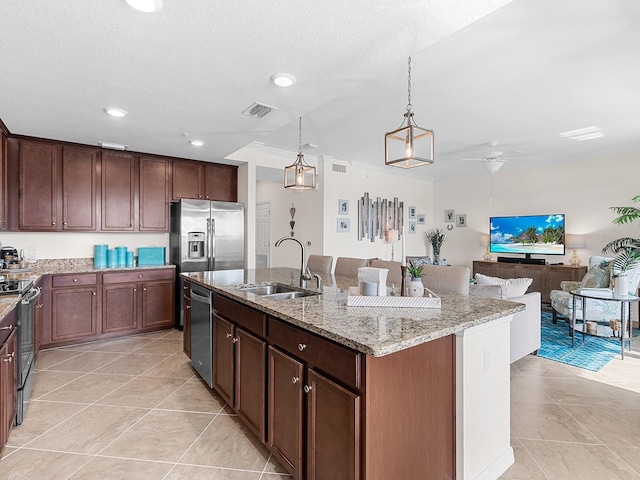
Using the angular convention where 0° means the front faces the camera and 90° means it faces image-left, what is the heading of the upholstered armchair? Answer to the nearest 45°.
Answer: approximately 45°

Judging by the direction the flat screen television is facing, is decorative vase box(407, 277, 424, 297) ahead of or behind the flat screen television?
ahead

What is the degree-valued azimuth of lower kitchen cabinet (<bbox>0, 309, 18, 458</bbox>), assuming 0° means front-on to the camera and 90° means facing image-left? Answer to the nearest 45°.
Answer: approximately 270°

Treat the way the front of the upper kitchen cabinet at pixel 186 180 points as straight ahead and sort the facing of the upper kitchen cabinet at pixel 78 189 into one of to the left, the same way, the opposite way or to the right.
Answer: the same way

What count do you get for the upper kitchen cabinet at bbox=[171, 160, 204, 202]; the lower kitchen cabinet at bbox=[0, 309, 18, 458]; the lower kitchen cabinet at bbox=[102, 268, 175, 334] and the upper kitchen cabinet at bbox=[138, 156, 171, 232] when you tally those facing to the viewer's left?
0

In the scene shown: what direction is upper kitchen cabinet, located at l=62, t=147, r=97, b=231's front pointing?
toward the camera

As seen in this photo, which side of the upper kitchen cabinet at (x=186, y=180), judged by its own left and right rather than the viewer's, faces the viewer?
front

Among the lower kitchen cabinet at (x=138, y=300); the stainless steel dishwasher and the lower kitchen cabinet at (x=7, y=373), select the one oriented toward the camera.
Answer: the lower kitchen cabinet at (x=138, y=300)

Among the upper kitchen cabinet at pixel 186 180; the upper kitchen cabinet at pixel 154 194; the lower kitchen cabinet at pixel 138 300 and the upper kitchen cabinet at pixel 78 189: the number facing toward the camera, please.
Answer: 4

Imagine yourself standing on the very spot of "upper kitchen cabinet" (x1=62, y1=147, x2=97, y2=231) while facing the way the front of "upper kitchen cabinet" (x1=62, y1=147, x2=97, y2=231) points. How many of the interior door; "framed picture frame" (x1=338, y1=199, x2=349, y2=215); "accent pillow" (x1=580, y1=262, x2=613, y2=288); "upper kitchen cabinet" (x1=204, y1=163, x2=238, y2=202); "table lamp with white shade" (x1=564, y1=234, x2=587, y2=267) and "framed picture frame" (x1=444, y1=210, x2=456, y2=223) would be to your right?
0

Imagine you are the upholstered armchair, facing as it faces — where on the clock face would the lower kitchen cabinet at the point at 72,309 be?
The lower kitchen cabinet is roughly at 12 o'clock from the upholstered armchair.

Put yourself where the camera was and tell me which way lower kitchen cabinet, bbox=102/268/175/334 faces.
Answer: facing the viewer

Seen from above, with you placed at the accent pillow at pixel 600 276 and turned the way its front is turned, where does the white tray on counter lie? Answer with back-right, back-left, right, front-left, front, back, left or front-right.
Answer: front-left

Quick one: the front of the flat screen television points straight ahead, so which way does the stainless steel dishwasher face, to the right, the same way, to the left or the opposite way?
the same way

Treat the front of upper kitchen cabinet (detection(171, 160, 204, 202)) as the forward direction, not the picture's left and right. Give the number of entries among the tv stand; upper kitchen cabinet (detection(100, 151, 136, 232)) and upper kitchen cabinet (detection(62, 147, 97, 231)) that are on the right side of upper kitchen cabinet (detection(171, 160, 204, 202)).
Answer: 2

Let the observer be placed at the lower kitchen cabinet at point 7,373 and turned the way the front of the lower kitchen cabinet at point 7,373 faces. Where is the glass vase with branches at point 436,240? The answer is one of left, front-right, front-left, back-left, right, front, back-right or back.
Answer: front

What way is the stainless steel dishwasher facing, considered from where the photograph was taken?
facing to the left of the viewer

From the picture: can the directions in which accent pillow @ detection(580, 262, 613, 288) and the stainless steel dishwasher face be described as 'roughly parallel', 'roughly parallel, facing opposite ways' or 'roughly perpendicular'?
roughly parallel
